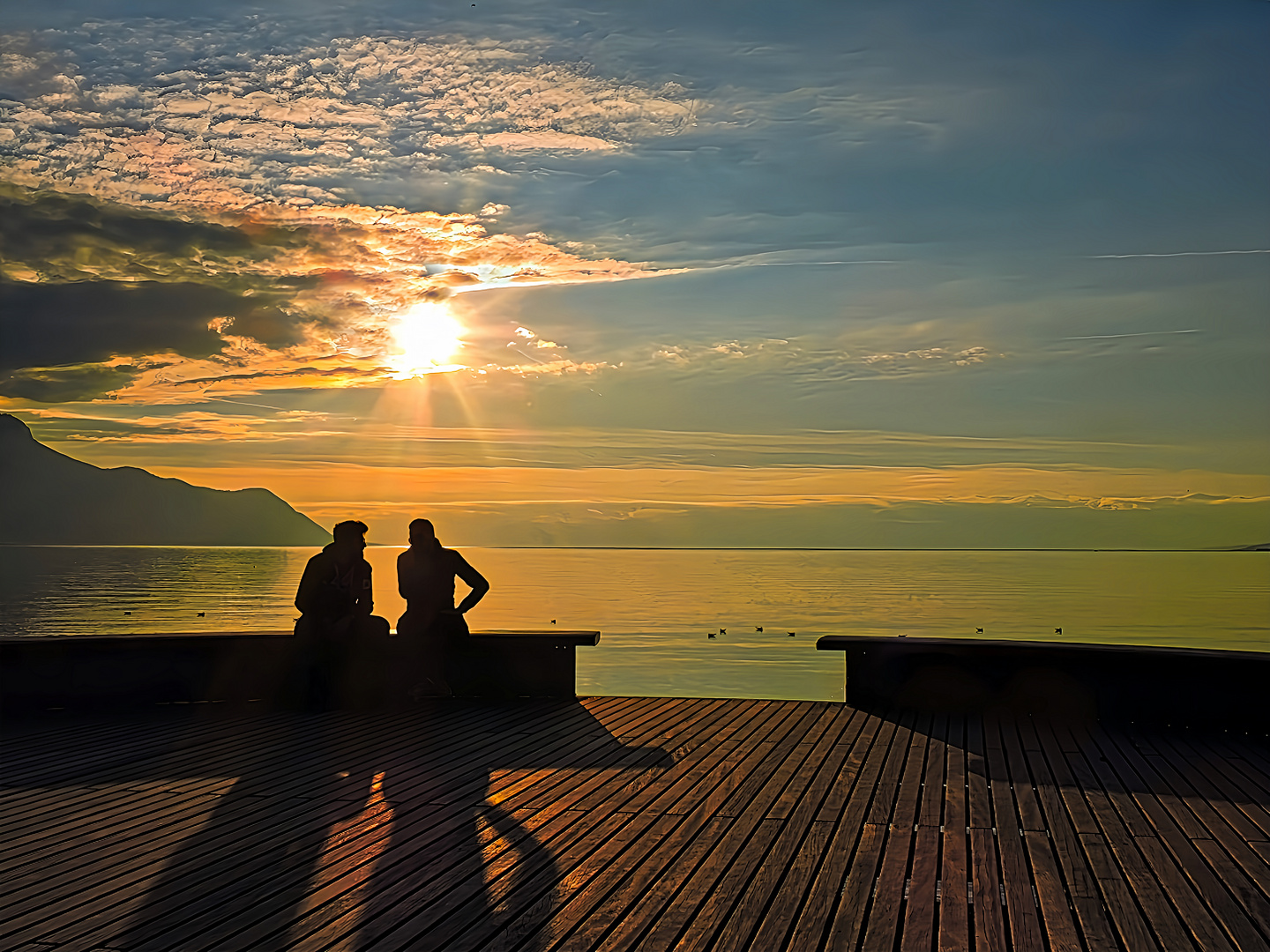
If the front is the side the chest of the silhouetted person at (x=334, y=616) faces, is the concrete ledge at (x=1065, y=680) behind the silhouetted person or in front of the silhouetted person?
in front

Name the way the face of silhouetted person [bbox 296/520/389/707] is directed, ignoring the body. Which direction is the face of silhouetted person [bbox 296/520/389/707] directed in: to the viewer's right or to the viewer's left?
to the viewer's right
